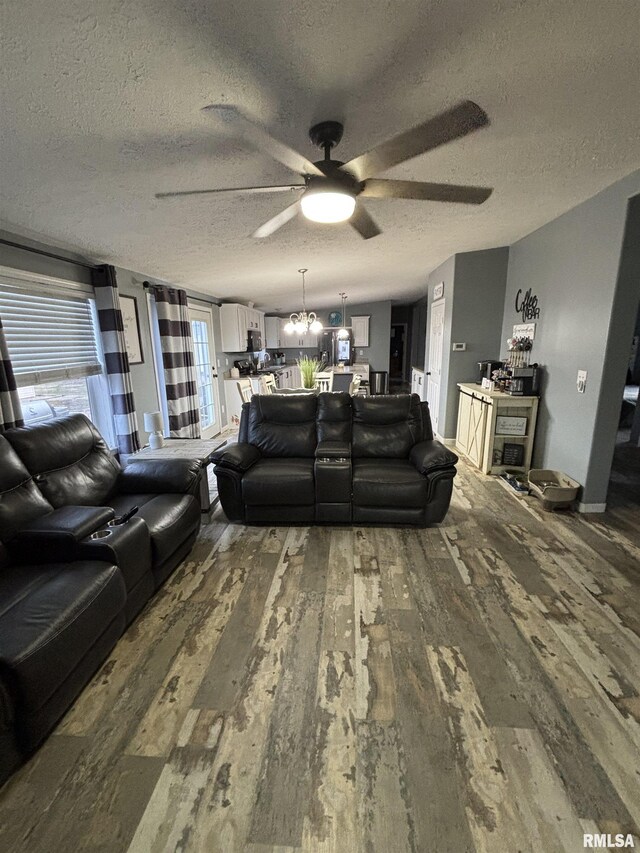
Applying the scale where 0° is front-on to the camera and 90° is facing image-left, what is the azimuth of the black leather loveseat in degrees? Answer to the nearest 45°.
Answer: approximately 0°

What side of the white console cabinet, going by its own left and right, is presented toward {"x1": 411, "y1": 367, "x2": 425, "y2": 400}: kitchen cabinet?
right

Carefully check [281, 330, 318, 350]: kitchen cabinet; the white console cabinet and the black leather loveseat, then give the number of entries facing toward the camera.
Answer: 2

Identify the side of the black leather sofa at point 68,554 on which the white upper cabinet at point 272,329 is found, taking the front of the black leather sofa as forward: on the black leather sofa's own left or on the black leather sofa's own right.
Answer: on the black leather sofa's own left

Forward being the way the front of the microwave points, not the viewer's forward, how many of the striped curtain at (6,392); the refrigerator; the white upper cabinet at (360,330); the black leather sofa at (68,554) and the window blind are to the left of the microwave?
2

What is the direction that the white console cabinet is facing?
to the viewer's left

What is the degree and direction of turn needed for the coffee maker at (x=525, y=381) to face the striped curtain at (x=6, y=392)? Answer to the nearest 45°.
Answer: approximately 45° to its left

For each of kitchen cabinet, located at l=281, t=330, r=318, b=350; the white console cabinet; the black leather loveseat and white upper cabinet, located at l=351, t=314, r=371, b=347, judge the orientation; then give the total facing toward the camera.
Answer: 3

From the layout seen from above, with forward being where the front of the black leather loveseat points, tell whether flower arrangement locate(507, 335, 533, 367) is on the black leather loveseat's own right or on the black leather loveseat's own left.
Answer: on the black leather loveseat's own left

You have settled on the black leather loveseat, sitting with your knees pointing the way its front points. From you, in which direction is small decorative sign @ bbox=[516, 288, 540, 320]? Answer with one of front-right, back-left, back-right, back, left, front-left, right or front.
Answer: back-left

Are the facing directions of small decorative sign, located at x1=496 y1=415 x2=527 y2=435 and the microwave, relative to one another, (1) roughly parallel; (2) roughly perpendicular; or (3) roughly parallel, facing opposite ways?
roughly perpendicular
